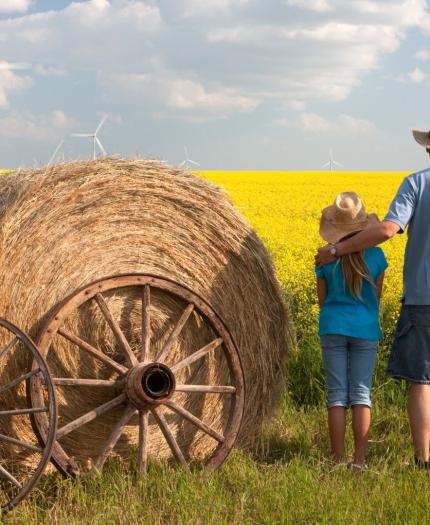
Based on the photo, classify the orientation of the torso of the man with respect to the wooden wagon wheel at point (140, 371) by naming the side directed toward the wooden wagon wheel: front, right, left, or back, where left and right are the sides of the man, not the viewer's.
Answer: left

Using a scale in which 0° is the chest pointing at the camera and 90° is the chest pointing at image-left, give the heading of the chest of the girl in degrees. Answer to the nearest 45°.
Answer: approximately 180°

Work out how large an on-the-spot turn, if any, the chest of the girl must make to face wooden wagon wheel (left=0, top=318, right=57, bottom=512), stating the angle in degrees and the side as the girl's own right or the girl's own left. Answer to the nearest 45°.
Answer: approximately 135° to the girl's own left

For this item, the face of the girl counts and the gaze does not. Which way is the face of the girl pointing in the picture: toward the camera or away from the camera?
away from the camera

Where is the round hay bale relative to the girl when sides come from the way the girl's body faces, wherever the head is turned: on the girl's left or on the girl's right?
on the girl's left

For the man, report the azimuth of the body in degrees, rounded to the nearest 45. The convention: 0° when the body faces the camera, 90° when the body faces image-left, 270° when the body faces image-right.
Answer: approximately 180°

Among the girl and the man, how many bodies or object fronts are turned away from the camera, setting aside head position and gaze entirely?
2

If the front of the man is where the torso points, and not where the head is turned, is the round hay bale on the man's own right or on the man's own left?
on the man's own left
